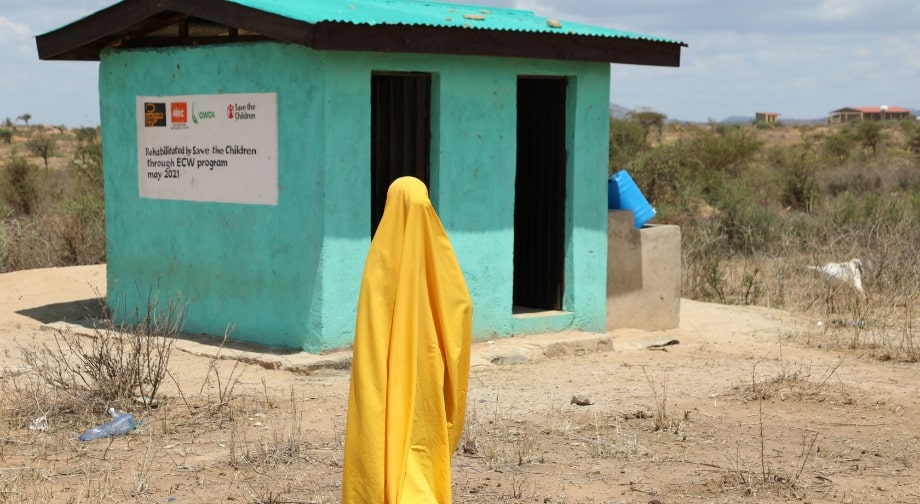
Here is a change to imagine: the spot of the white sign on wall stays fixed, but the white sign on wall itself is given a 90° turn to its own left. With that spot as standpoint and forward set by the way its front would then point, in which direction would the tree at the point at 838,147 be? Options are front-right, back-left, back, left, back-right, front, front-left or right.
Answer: left

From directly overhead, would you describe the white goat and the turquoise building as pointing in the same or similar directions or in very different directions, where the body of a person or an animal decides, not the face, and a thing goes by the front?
very different directions

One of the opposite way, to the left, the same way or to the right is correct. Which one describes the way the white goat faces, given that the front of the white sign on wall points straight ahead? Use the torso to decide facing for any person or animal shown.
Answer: to the right

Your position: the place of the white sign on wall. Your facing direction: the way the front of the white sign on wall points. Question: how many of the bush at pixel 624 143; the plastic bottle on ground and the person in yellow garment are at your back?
1

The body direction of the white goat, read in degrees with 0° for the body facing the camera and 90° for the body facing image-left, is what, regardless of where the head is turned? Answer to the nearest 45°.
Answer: approximately 90°

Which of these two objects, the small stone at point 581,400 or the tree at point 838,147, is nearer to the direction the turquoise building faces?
the small stone

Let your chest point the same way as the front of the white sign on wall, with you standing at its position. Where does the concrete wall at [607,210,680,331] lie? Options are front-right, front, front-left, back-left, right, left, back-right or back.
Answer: back-left

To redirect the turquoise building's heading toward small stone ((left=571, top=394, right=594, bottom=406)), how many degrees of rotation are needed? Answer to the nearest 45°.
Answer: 0° — it already faces it

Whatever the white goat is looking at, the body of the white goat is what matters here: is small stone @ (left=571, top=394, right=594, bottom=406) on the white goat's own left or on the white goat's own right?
on the white goat's own left

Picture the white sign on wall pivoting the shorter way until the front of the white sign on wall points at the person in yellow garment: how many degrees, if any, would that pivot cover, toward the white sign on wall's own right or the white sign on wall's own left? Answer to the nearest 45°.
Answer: approximately 45° to the white sign on wall's own left

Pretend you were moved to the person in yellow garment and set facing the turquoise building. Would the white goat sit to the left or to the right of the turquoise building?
right

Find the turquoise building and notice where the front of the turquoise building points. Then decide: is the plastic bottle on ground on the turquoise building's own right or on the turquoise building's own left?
on the turquoise building's own right

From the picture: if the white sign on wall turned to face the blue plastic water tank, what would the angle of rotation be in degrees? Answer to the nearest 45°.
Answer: approximately 135° to its left

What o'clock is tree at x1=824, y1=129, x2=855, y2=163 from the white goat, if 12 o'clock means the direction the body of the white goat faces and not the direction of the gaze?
The tree is roughly at 3 o'clock from the white goat.
